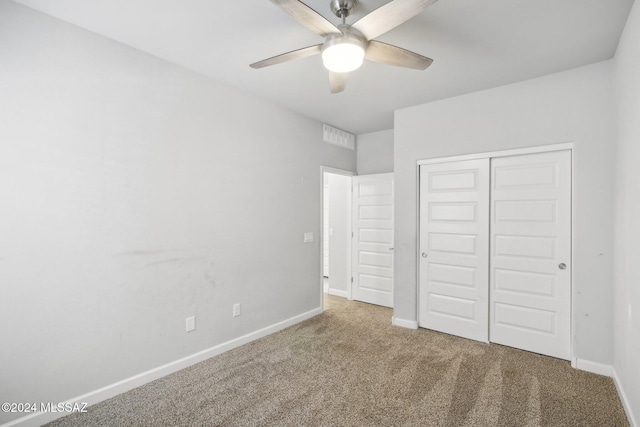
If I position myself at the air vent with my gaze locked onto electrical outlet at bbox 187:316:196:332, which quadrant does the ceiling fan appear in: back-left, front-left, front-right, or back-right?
front-left

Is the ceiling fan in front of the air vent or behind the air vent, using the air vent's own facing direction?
in front

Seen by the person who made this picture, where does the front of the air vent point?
facing the viewer and to the right of the viewer

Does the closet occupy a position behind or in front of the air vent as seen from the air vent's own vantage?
in front

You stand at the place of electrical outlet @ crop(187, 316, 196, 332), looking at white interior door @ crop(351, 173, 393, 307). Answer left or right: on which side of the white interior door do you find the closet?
right

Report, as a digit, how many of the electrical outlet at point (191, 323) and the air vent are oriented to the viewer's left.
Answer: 0

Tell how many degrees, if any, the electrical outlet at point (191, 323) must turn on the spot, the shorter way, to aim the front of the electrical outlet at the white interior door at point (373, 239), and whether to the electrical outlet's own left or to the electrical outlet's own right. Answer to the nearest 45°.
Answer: approximately 45° to the electrical outlet's own left
